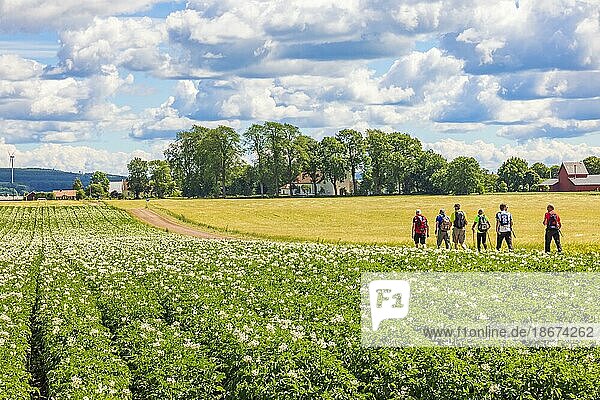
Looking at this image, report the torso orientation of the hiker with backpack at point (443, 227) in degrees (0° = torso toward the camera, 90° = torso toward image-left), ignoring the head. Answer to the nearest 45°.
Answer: approximately 135°
